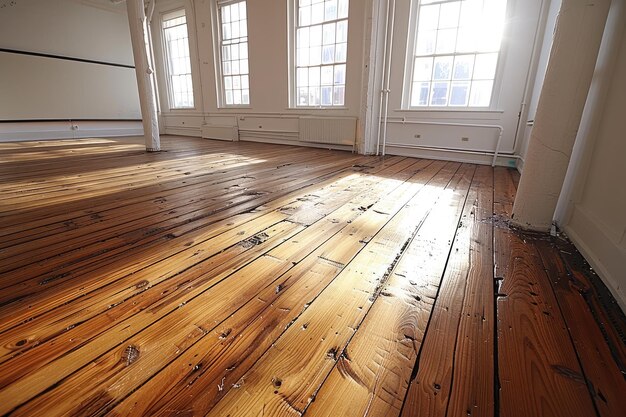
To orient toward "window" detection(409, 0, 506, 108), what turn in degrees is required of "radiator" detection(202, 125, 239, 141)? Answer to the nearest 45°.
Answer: approximately 45° to its left

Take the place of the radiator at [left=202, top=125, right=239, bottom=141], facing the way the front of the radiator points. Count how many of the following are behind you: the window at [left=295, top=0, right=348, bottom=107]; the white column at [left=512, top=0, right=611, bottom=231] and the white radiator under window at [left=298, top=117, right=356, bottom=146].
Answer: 0

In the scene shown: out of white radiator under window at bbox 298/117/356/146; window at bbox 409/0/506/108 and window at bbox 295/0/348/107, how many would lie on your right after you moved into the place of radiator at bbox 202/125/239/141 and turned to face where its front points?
0

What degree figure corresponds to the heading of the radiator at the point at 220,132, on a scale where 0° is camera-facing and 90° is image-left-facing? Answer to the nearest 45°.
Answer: approximately 0°

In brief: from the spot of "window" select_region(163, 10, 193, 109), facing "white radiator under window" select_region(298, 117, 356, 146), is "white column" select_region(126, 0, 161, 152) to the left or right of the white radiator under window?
right

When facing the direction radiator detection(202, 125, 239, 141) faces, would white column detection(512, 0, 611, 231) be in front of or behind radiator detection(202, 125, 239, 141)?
in front

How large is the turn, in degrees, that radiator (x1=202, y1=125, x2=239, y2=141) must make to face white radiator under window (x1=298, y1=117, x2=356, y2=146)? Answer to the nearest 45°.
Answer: approximately 45° to its left

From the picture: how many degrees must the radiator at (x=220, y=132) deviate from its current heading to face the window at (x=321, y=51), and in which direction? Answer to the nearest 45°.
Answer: approximately 45° to its left

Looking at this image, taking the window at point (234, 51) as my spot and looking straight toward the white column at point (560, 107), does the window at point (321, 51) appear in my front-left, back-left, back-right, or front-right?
front-left

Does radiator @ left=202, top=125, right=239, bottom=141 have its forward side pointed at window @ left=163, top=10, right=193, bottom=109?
no
